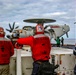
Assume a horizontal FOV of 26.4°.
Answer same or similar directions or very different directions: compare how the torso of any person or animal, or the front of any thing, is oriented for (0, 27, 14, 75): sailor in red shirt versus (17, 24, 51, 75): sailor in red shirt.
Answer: same or similar directions

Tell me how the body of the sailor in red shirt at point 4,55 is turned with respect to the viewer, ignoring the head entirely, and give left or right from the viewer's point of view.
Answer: facing away from the viewer

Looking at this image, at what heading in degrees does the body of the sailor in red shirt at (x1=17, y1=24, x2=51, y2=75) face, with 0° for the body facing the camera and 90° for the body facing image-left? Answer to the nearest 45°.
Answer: approximately 180°

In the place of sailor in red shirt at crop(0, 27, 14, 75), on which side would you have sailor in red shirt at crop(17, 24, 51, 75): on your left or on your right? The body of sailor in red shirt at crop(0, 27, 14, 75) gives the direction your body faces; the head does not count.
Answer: on your right

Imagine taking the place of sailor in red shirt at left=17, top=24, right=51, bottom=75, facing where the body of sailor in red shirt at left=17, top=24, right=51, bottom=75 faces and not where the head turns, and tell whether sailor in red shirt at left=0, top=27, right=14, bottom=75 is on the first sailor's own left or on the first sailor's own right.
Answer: on the first sailor's own left
